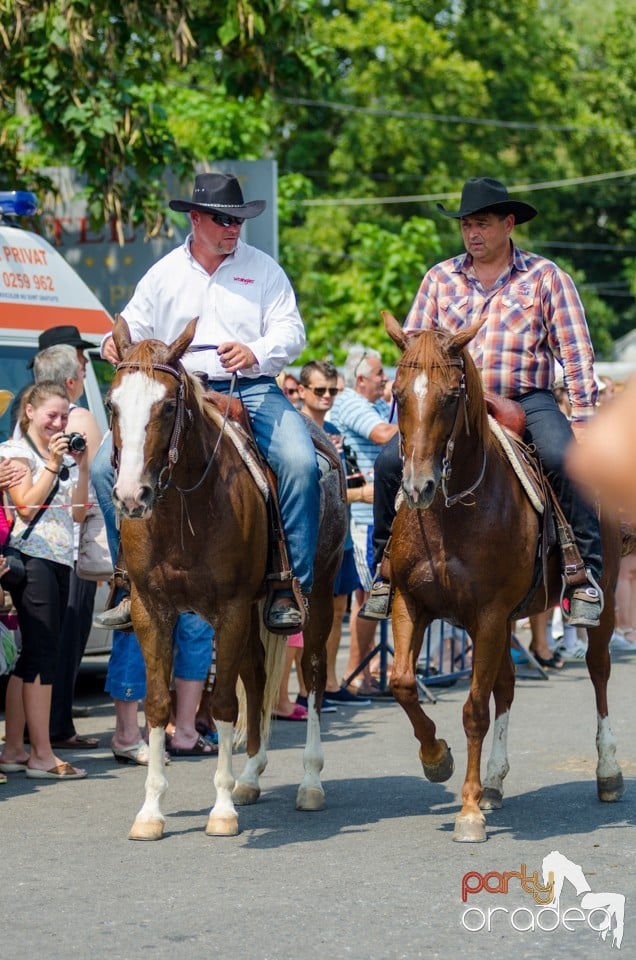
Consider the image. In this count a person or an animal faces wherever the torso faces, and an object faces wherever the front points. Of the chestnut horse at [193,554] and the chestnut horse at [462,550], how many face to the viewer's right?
0

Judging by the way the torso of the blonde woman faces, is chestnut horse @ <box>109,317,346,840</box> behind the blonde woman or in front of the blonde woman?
in front

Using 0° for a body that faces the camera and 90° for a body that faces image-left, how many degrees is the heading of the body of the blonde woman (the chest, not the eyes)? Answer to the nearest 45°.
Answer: approximately 315°

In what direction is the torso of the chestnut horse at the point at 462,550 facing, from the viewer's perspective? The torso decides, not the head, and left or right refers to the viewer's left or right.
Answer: facing the viewer and to the left of the viewer

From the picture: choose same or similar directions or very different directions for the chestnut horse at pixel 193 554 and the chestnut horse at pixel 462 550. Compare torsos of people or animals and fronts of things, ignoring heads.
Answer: same or similar directions

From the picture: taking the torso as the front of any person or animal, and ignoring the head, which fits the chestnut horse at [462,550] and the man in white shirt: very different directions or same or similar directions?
same or similar directions

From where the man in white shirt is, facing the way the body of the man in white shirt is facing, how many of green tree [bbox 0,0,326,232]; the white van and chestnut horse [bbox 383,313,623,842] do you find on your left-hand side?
1

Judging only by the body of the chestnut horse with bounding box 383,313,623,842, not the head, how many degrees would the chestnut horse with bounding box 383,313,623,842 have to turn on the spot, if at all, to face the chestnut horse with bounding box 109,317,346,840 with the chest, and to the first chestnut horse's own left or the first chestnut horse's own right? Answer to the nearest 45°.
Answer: approximately 45° to the first chestnut horse's own right

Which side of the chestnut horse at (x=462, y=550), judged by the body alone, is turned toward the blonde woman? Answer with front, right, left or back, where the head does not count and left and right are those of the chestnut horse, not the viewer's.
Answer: right

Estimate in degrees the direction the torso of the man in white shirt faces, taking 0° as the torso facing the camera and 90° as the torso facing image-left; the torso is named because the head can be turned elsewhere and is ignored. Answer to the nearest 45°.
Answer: approximately 45°

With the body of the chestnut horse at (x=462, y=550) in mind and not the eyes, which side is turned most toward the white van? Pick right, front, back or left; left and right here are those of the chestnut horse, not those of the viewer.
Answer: right

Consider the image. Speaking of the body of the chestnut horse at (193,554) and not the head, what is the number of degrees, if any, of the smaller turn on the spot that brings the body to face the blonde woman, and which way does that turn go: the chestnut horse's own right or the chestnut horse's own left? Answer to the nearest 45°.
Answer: approximately 90° to the chestnut horse's own right
